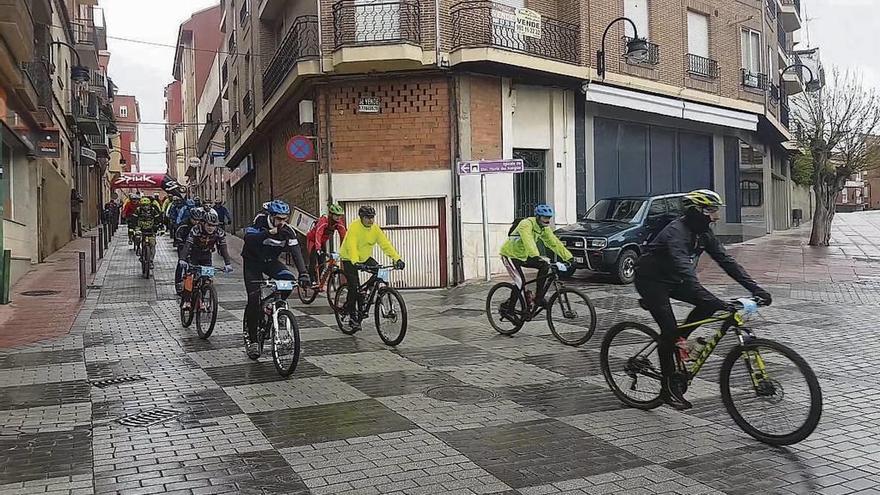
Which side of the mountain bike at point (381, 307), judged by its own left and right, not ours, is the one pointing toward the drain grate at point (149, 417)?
right

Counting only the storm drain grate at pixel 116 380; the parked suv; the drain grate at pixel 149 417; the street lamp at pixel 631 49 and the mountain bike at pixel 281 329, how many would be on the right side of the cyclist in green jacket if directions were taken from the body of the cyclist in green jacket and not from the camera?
3

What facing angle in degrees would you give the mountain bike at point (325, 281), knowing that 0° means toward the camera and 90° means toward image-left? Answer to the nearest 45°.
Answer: approximately 315°

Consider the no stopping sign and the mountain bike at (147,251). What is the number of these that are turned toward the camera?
2

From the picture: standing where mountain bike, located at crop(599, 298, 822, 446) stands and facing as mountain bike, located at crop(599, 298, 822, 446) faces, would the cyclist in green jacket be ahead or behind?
behind

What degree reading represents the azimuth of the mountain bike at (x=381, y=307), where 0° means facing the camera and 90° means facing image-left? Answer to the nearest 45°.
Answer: approximately 315°

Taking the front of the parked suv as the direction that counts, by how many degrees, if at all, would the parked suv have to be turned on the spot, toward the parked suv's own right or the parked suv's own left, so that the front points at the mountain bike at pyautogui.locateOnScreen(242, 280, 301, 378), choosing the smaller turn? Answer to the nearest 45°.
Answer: approximately 45° to the parked suv's own left

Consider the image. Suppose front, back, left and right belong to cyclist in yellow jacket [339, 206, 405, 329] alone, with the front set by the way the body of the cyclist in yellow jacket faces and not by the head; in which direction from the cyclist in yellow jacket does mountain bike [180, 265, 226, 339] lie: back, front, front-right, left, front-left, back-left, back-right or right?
back-right

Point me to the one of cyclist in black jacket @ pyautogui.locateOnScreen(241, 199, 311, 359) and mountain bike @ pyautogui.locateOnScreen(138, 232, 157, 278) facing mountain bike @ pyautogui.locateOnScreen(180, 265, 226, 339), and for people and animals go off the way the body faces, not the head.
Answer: mountain bike @ pyautogui.locateOnScreen(138, 232, 157, 278)

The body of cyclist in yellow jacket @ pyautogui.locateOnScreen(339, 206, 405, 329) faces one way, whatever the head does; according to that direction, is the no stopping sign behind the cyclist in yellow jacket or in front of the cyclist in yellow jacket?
behind

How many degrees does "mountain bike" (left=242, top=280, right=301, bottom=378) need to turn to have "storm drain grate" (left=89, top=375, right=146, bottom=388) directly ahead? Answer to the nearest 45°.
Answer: approximately 135° to its right
